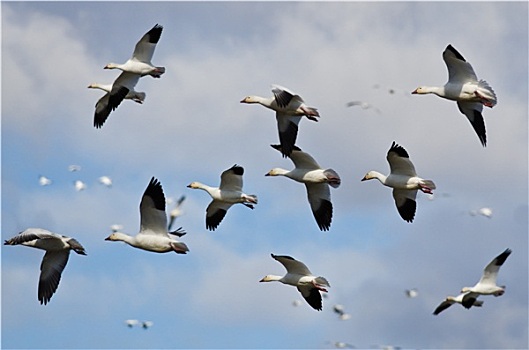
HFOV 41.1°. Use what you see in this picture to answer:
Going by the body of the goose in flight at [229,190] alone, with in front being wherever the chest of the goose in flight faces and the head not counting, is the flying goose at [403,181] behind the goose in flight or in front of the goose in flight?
behind

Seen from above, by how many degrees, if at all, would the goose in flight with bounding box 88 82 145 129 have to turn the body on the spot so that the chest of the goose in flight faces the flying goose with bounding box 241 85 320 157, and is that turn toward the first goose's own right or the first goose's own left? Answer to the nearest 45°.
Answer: approximately 135° to the first goose's own left

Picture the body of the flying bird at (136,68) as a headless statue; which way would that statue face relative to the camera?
to the viewer's left

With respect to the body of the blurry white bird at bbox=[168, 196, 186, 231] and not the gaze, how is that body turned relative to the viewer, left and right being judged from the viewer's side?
facing to the left of the viewer

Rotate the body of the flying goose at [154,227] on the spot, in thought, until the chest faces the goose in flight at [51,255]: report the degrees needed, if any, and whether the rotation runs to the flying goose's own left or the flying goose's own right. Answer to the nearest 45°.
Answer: approximately 45° to the flying goose's own right

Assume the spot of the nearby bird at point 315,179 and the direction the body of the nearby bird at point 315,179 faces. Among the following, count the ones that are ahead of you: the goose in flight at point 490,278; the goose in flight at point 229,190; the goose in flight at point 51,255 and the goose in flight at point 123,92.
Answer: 3

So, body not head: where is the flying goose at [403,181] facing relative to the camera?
to the viewer's left

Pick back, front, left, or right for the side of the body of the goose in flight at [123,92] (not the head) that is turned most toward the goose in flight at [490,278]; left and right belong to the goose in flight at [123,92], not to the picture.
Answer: back

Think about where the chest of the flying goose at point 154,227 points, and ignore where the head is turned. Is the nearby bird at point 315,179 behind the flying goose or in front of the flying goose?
behind

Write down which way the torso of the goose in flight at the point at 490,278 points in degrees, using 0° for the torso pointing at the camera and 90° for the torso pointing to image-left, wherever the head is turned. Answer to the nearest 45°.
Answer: approximately 90°

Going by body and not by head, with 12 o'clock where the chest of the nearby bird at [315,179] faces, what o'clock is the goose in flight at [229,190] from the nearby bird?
The goose in flight is roughly at 12 o'clock from the nearby bird.
